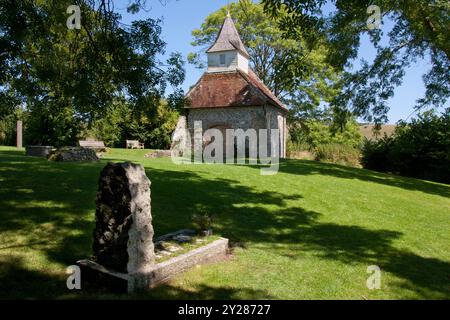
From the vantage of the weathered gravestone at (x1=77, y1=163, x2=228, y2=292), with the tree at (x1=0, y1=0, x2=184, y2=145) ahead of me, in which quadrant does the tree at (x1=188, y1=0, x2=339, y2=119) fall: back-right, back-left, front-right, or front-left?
front-right

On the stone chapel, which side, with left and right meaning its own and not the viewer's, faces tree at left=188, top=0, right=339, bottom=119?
back

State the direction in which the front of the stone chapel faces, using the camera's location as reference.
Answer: facing the viewer

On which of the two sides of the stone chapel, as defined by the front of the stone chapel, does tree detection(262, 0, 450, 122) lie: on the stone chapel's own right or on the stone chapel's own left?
on the stone chapel's own left

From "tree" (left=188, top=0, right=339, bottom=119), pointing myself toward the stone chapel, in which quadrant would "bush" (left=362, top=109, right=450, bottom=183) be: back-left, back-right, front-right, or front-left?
front-left

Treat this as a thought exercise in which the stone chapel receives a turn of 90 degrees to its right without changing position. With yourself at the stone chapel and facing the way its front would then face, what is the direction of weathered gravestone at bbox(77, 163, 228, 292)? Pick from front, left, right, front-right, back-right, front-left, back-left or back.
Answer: left
